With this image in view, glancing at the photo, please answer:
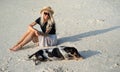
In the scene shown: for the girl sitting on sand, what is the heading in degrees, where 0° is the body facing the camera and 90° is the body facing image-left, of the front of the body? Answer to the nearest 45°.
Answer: approximately 45°
